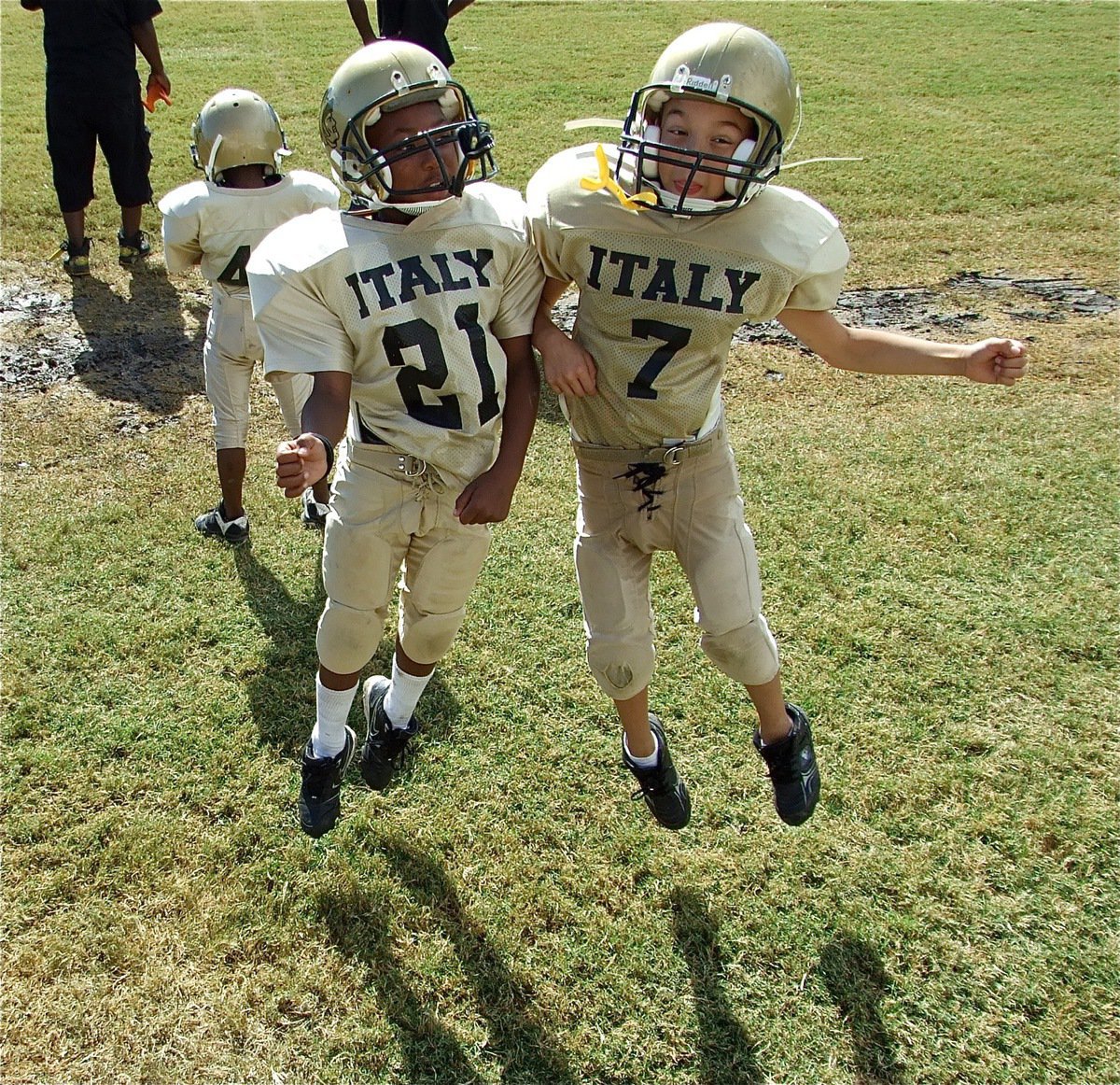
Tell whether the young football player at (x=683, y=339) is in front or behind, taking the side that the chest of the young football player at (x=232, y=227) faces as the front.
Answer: behind

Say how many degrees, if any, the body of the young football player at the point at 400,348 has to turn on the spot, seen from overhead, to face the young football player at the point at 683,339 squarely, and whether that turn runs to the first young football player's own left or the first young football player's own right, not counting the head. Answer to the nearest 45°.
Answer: approximately 90° to the first young football player's own left

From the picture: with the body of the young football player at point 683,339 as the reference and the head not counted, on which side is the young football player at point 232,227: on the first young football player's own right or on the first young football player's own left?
on the first young football player's own right

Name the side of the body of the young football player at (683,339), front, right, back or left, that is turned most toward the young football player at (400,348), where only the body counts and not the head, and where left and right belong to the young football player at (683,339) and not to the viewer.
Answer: right

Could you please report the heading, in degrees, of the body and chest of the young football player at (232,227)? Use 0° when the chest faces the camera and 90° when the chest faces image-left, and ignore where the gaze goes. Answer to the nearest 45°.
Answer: approximately 180°

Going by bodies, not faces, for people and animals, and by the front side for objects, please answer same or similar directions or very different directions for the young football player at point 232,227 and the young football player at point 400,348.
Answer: very different directions

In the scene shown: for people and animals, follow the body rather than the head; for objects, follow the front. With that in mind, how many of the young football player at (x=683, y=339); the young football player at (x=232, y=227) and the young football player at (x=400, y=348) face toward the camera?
2
